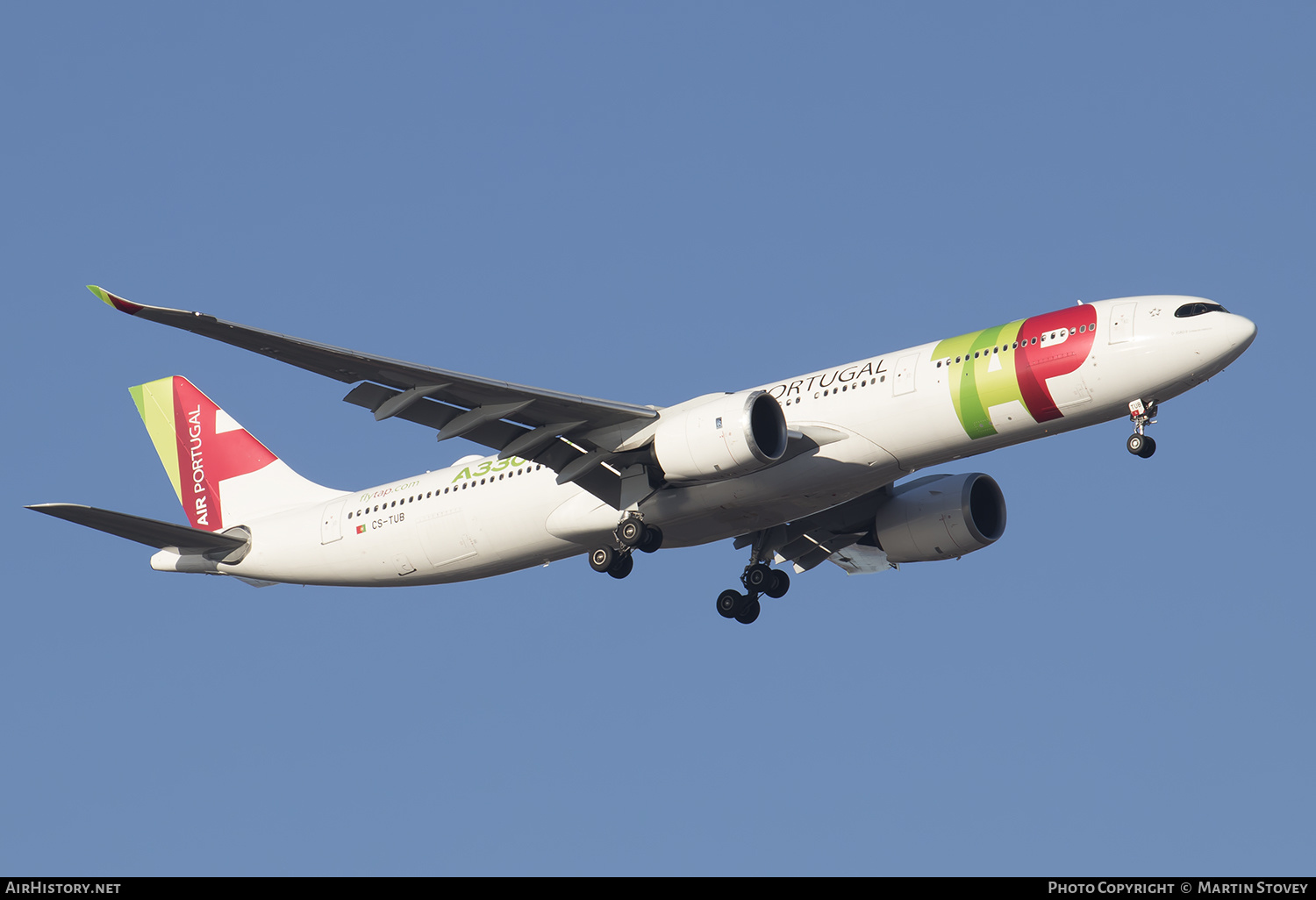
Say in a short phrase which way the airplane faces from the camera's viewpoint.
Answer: facing the viewer and to the right of the viewer
